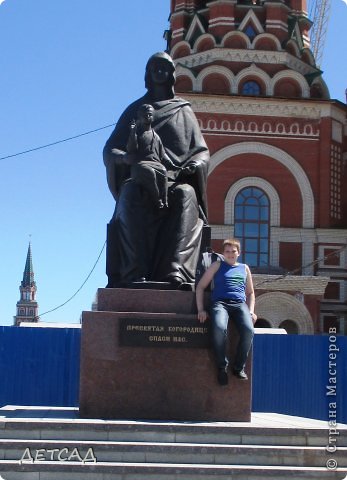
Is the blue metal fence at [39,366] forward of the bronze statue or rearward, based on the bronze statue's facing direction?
rearward

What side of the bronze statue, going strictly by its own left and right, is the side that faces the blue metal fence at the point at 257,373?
back

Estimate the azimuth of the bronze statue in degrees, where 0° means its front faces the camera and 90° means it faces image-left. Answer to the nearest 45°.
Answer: approximately 0°

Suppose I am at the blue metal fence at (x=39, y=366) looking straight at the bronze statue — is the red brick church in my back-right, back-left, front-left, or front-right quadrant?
back-left

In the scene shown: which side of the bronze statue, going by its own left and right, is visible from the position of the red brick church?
back
